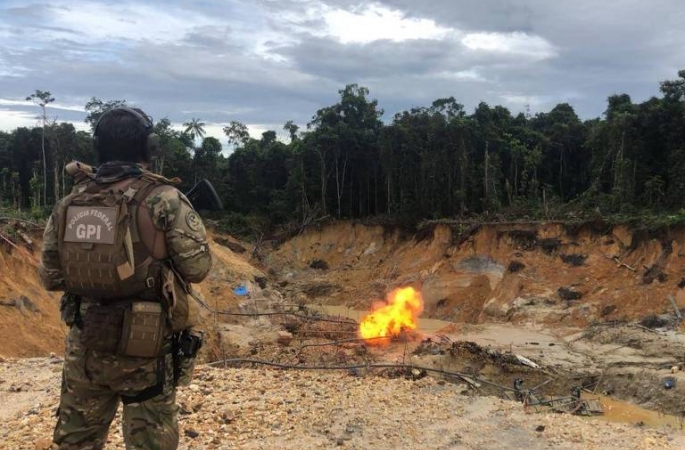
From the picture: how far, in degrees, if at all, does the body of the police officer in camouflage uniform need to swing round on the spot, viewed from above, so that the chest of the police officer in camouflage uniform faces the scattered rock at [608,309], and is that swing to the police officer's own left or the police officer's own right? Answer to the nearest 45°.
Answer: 0° — they already face it

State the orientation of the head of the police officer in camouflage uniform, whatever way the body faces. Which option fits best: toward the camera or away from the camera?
away from the camera

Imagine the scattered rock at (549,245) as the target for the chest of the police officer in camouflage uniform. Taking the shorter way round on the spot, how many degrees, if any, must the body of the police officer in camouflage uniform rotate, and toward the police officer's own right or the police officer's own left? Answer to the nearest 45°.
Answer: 0° — they already face it

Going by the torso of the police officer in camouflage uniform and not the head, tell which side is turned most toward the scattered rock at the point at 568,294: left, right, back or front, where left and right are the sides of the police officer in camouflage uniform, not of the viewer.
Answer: front

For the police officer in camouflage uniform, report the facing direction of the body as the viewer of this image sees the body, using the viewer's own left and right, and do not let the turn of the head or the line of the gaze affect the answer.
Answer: facing away from the viewer and to the right of the viewer

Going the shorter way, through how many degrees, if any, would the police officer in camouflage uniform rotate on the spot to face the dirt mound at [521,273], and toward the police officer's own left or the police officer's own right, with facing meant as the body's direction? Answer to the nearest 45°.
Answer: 0° — they already face it

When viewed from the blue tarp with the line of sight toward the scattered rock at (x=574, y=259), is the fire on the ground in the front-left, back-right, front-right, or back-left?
front-right

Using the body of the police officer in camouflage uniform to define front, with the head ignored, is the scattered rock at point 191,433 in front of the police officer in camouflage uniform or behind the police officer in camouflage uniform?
in front

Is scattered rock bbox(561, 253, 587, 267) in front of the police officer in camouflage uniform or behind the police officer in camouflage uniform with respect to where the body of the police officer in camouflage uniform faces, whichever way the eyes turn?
in front

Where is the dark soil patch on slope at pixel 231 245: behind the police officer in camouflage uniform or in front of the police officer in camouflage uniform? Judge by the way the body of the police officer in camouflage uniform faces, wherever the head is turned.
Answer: in front

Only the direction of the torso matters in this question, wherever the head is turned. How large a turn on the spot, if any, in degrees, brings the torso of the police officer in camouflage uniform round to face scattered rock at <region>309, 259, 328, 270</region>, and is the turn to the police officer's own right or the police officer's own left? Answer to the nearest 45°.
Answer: approximately 45° to the police officer's own left
